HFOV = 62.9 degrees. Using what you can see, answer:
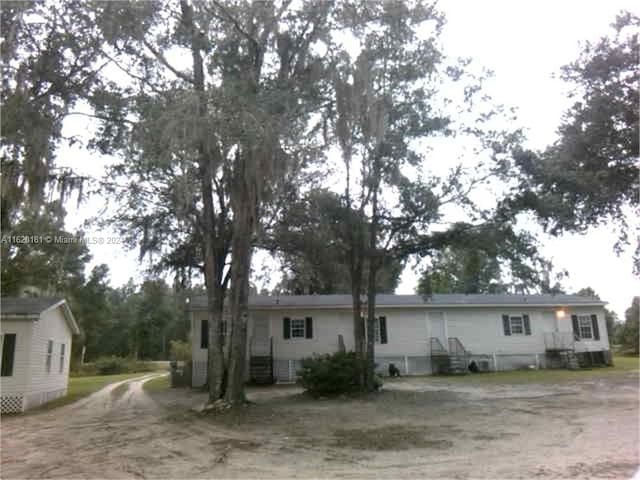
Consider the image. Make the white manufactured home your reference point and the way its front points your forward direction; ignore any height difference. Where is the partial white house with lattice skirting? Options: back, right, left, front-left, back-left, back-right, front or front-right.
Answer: front-right

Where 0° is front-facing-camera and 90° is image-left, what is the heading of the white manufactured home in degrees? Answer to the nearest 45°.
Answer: approximately 0°

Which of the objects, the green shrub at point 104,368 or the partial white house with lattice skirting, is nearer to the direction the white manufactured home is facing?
the partial white house with lattice skirting

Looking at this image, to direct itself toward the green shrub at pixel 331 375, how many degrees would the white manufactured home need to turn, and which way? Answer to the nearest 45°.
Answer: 0° — it already faces it

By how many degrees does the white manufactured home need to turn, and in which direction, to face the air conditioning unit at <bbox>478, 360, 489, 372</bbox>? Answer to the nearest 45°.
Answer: approximately 90° to its left

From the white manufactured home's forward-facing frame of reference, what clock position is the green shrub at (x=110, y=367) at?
The green shrub is roughly at 4 o'clock from the white manufactured home.

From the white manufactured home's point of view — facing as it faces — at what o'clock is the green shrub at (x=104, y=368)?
The green shrub is roughly at 4 o'clock from the white manufactured home.
